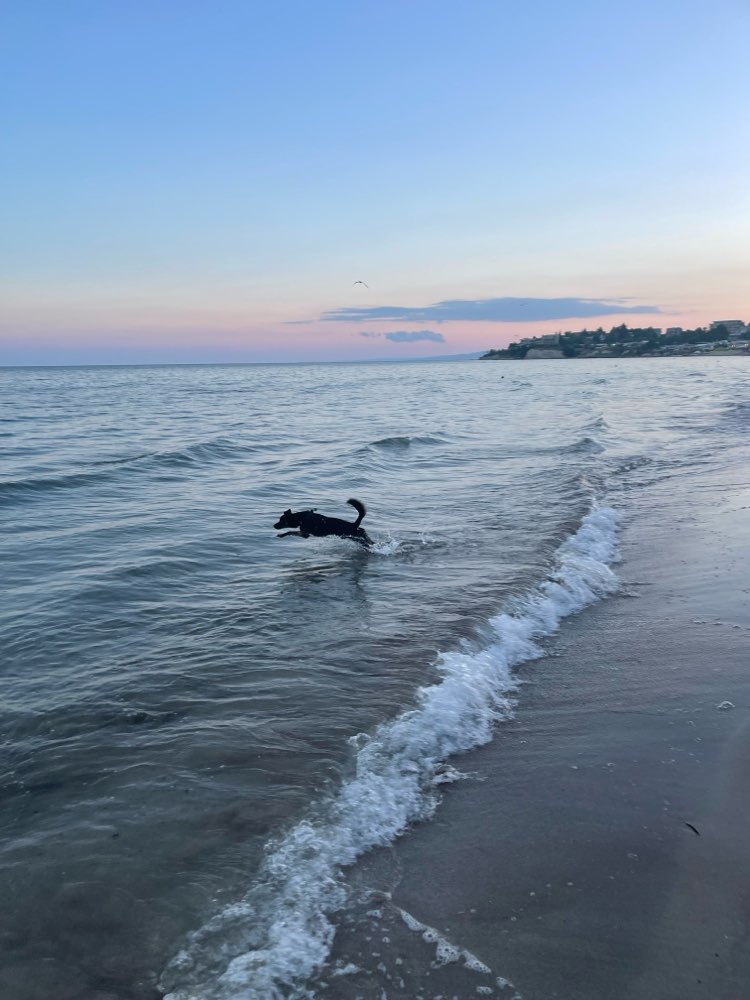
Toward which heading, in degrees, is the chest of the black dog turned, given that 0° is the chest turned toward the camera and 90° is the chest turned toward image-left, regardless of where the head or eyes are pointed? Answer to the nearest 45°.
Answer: approximately 90°
